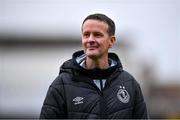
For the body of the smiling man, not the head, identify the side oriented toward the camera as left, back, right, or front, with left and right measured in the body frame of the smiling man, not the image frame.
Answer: front
